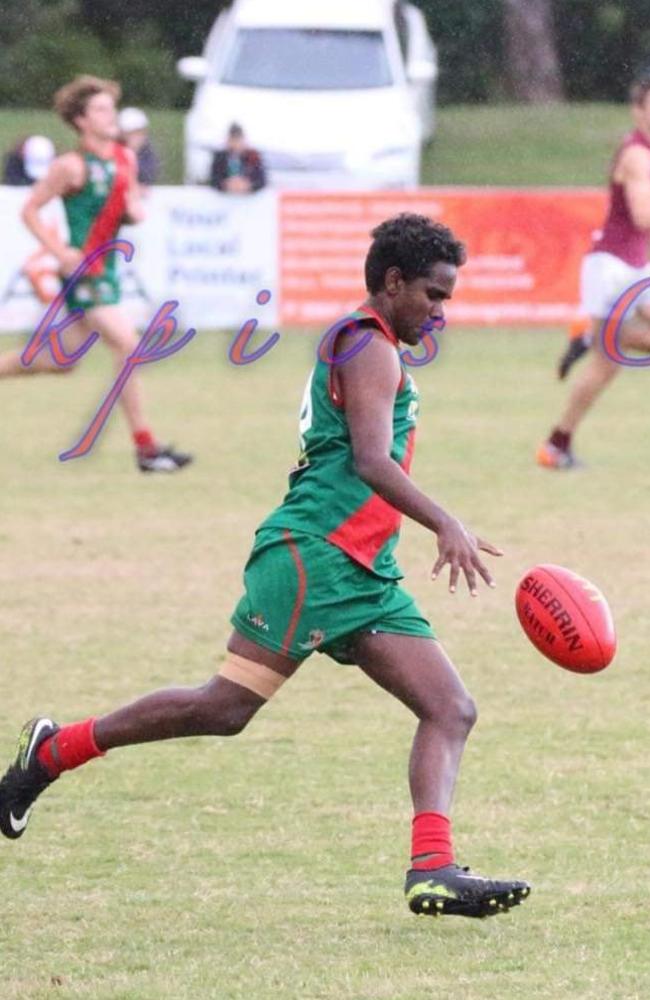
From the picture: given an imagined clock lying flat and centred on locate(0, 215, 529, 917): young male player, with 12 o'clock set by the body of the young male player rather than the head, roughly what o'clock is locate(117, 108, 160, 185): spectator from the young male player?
The spectator is roughly at 9 o'clock from the young male player.

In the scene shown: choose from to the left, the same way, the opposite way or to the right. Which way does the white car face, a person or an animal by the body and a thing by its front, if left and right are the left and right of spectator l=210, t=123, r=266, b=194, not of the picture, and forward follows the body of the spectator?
the same way

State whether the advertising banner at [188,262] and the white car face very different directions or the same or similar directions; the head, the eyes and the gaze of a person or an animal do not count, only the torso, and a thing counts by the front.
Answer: same or similar directions

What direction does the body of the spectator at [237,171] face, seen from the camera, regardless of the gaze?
toward the camera

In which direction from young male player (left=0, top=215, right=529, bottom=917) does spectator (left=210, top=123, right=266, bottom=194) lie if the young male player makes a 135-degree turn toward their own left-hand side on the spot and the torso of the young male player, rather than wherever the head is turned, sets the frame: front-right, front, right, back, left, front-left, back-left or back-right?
front-right

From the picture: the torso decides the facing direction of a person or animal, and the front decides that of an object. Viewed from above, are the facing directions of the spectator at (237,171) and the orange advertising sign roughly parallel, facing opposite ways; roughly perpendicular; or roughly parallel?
roughly parallel

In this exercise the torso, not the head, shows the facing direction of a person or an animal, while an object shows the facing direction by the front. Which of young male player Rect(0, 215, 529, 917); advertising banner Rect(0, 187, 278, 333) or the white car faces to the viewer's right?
the young male player

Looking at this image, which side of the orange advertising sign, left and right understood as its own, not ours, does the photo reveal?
front

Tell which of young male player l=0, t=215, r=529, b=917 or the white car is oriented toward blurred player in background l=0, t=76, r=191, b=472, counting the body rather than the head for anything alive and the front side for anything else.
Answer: the white car

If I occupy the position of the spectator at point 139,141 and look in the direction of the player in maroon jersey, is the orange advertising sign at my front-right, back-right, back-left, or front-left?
front-left

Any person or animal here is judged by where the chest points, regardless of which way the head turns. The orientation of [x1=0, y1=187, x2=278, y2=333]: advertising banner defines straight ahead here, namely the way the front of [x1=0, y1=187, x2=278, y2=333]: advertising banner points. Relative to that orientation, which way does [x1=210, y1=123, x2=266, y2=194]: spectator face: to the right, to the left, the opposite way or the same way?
the same way

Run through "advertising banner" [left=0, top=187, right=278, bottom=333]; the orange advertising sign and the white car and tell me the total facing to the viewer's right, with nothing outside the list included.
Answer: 0

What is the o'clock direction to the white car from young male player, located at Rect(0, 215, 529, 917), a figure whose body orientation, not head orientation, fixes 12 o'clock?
The white car is roughly at 9 o'clock from the young male player.

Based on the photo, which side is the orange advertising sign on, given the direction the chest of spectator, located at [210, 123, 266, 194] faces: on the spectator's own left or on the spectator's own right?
on the spectator's own left

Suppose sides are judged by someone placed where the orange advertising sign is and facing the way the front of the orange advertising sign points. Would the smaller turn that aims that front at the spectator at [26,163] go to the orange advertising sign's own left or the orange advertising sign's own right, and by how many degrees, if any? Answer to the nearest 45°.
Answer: approximately 90° to the orange advertising sign's own right

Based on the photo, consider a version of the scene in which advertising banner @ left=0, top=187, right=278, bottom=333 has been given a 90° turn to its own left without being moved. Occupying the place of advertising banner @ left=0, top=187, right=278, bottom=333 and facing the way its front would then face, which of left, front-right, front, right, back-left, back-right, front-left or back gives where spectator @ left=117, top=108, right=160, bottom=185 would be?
left

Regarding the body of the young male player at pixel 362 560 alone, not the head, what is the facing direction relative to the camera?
to the viewer's right
